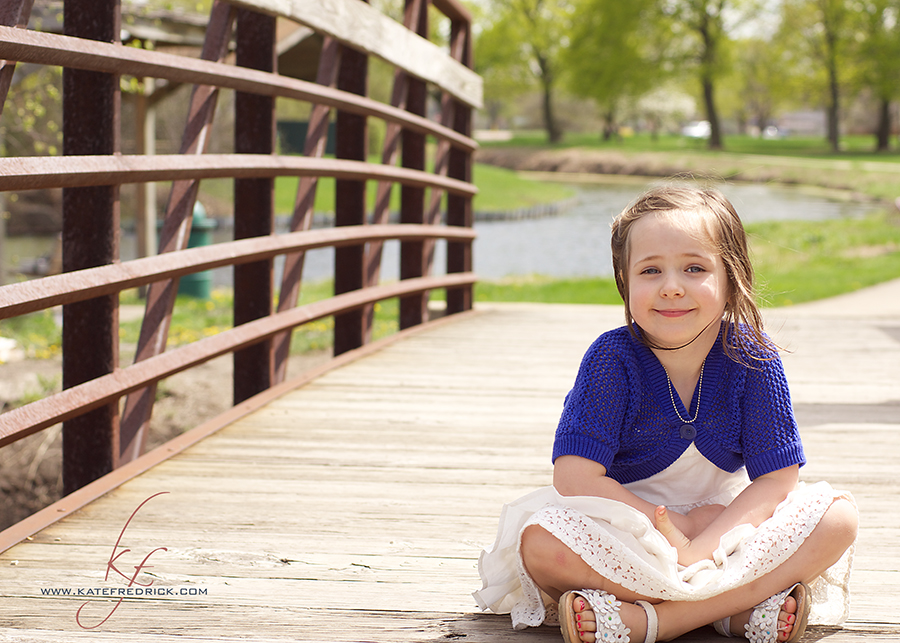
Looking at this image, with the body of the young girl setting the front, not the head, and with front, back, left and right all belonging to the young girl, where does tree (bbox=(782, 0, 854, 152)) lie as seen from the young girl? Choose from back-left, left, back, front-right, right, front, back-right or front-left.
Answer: back

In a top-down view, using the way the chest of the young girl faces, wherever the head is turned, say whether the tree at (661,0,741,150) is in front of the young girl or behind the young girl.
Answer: behind

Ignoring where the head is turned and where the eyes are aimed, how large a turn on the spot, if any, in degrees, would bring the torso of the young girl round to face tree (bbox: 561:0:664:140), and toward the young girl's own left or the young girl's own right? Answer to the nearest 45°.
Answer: approximately 180°

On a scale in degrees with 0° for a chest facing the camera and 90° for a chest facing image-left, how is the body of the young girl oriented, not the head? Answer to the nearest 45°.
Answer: approximately 0°

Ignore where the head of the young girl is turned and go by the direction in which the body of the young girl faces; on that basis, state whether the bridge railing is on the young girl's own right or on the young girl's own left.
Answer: on the young girl's own right

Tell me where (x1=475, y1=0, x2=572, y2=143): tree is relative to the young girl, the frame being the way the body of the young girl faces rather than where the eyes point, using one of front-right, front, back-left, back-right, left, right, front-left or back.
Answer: back

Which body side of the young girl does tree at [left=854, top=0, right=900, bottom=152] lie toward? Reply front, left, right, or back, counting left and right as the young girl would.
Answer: back
